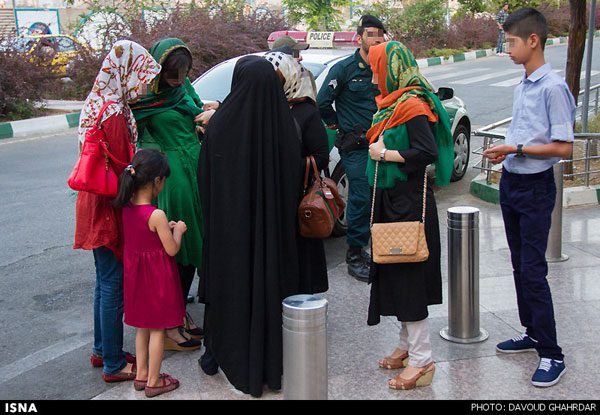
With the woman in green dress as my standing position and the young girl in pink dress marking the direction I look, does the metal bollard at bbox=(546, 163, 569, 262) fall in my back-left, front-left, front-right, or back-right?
back-left

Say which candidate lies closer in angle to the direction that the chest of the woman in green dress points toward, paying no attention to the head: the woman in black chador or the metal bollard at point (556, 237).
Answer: the woman in black chador

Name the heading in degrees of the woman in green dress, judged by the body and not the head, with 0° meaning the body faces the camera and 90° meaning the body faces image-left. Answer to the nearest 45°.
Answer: approximately 315°

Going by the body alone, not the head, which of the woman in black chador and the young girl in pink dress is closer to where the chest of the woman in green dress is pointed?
the woman in black chador

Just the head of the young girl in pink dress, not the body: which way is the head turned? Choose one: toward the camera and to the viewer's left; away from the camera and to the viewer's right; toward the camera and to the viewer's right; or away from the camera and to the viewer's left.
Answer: away from the camera and to the viewer's right

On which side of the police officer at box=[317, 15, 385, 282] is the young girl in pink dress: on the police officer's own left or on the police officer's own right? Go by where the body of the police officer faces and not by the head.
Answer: on the police officer's own right
